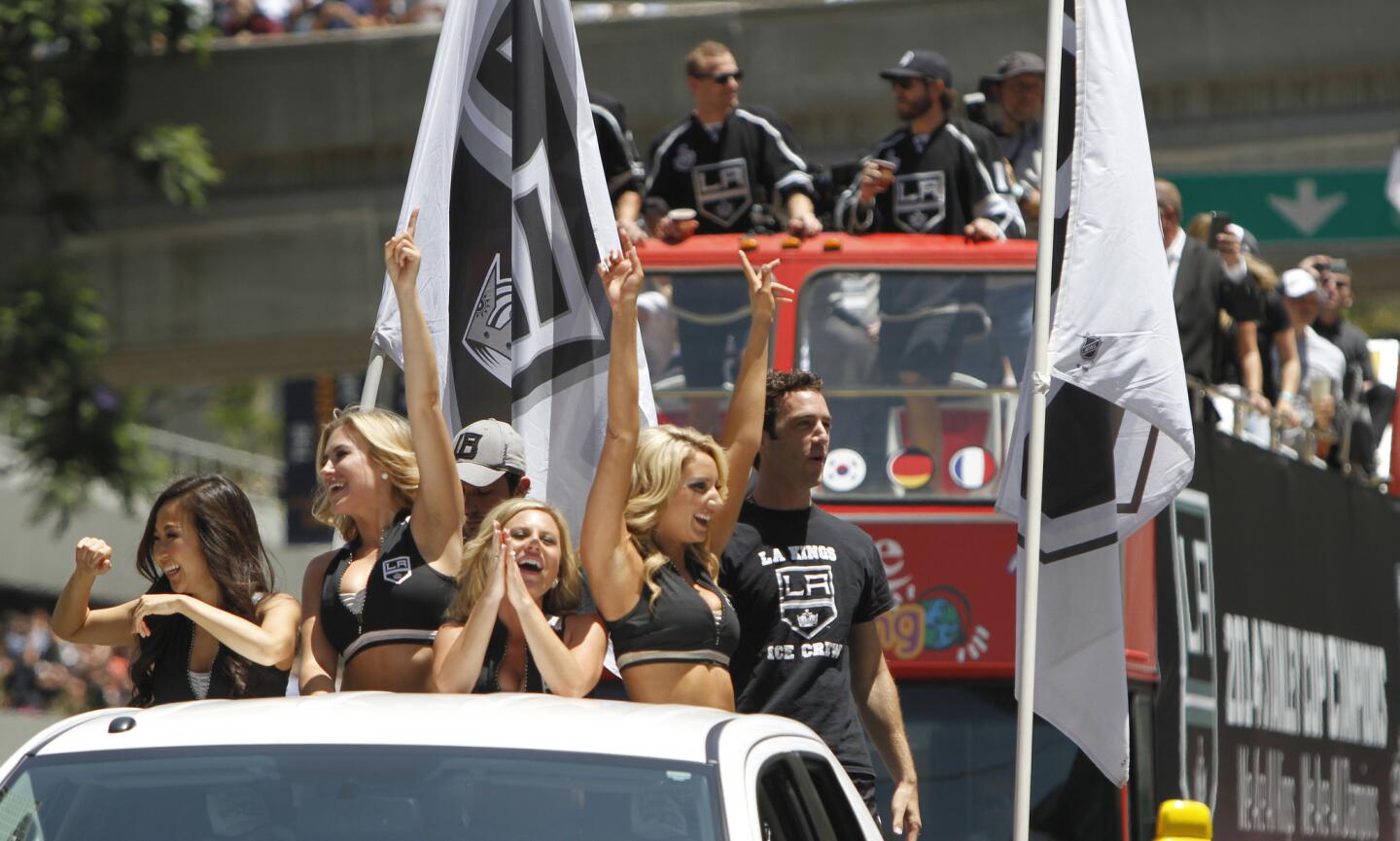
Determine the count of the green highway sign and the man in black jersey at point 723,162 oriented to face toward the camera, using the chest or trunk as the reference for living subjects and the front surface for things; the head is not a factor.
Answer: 2

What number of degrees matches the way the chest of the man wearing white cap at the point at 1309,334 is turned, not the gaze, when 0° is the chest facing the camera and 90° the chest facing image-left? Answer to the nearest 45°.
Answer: approximately 45°

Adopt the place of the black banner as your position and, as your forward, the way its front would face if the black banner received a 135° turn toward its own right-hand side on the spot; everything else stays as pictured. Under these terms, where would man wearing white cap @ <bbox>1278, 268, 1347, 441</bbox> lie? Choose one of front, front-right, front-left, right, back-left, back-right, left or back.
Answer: right

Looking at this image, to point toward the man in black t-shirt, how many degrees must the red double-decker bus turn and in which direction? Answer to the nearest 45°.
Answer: approximately 45° to its left

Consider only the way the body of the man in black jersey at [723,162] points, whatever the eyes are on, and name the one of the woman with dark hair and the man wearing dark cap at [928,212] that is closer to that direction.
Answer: the woman with dark hair

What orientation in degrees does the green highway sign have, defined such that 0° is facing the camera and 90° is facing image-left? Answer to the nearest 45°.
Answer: approximately 0°
